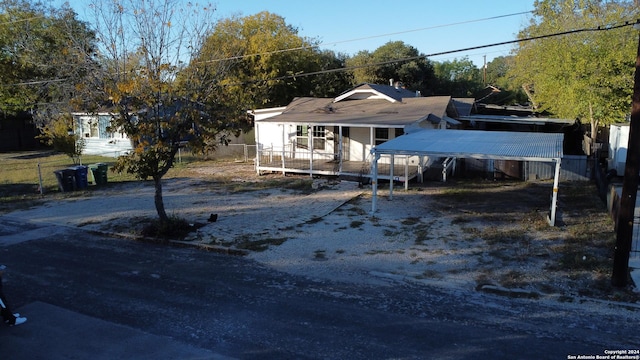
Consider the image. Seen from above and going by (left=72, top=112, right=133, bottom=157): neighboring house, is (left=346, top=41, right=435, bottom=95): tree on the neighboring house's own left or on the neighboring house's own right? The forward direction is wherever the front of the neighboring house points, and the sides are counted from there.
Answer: on the neighboring house's own left

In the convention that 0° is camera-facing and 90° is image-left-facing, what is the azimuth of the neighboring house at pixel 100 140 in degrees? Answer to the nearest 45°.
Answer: approximately 0°

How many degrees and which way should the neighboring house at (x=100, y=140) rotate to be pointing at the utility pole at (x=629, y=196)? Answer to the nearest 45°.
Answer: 0° — it already faces it

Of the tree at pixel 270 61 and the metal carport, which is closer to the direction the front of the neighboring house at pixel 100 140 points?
the metal carport

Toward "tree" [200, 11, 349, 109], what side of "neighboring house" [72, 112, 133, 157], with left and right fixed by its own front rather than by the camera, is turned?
left

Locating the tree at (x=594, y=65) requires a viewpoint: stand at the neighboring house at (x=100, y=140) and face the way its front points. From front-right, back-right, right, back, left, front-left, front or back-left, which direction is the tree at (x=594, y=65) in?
front-left

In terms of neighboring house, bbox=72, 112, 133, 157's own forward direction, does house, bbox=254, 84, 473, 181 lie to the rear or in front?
in front

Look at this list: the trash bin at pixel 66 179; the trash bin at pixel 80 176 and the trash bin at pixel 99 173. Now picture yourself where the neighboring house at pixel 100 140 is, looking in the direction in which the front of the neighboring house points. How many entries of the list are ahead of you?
3

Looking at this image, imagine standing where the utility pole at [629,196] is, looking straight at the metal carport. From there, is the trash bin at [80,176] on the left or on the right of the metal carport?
left

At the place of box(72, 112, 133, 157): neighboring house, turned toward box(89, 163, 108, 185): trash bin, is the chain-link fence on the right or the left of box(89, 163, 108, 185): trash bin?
left

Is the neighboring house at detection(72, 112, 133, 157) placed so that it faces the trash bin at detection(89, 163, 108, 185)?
yes
